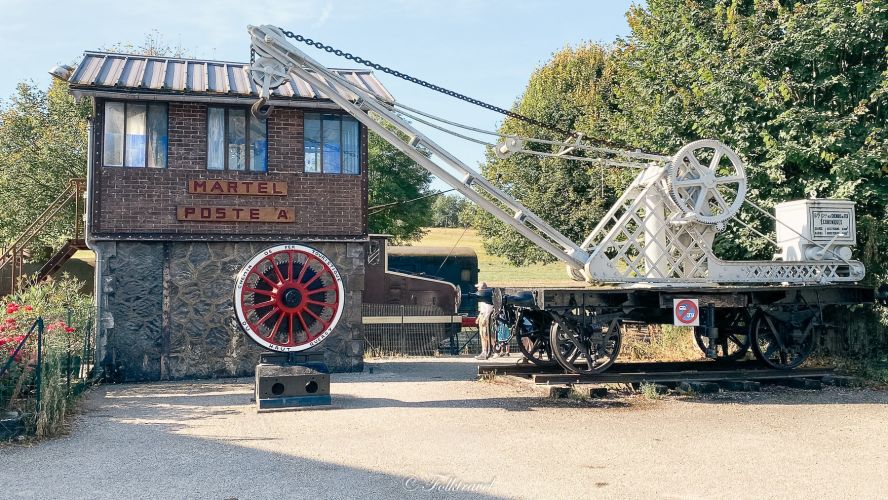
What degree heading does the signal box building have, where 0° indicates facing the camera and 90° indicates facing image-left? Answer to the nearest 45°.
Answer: approximately 0°

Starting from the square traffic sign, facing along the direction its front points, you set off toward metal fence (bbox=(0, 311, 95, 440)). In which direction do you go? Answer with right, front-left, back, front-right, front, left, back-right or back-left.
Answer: front-right

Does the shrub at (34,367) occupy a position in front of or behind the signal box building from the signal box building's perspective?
in front

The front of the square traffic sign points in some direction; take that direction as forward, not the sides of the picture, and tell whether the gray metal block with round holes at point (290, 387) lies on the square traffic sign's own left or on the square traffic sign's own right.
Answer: on the square traffic sign's own right

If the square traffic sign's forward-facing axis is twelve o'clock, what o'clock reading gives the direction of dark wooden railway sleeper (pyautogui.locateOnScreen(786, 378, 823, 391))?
The dark wooden railway sleeper is roughly at 8 o'clock from the square traffic sign.

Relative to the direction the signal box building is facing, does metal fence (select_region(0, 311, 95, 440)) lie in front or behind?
in front

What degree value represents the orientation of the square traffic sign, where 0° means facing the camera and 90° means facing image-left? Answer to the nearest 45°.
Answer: approximately 0°

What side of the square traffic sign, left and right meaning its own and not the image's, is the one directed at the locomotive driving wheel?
right

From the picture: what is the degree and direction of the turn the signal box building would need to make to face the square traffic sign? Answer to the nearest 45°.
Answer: approximately 45° to its left

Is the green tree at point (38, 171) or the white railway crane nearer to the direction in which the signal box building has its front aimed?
the white railway crane

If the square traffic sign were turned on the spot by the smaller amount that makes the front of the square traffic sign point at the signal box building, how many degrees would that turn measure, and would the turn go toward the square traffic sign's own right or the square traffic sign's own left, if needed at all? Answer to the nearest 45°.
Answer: approximately 90° to the square traffic sign's own right

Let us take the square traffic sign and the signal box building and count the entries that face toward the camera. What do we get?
2
